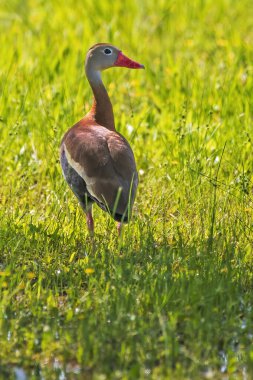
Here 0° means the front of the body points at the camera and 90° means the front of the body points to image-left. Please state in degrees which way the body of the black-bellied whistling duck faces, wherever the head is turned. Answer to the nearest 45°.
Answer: approximately 135°
